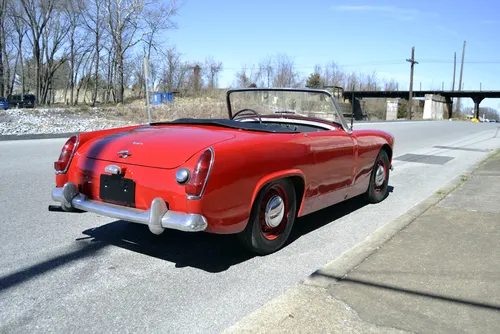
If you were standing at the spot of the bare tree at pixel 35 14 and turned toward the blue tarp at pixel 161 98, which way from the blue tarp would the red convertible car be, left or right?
right

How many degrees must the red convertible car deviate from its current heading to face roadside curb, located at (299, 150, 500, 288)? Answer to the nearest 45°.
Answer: approximately 45° to its right

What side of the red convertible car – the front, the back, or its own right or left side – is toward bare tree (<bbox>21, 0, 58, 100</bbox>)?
left

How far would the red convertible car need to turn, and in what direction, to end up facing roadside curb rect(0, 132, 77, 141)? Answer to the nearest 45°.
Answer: approximately 90° to its left

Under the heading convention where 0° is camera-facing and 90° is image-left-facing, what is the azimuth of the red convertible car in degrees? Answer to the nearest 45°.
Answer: approximately 225°

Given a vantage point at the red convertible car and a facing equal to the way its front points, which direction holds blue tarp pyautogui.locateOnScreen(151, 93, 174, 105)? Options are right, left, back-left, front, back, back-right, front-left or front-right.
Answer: front-left
